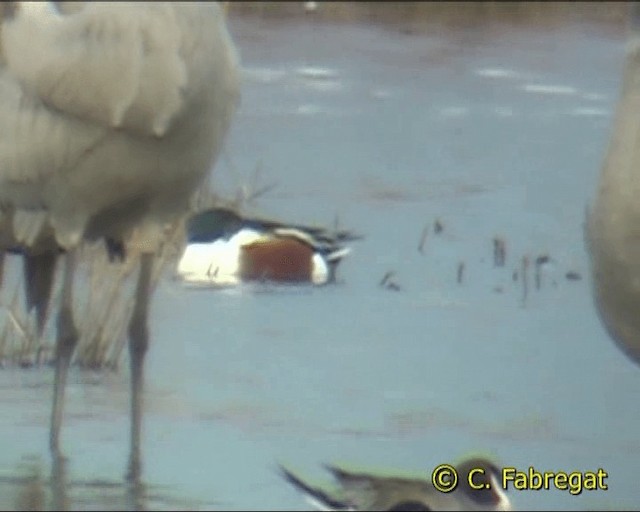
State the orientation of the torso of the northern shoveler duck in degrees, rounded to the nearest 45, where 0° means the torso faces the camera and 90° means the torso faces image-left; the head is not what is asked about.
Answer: approximately 90°

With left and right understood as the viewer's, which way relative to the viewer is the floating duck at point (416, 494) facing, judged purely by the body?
facing to the right of the viewer

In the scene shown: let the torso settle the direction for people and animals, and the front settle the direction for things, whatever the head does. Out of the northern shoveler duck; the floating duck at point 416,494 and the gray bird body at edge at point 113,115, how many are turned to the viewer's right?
2

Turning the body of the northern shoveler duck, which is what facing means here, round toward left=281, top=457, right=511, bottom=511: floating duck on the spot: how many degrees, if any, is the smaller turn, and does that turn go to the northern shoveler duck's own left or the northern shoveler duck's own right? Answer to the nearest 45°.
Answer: approximately 90° to the northern shoveler duck's own left

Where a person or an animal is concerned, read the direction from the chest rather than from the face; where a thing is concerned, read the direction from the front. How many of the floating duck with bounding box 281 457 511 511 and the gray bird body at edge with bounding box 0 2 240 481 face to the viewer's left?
0

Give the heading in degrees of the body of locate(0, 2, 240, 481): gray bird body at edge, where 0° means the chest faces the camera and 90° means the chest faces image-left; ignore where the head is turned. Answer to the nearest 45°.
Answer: approximately 270°

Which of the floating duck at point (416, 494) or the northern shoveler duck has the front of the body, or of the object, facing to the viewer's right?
the floating duck

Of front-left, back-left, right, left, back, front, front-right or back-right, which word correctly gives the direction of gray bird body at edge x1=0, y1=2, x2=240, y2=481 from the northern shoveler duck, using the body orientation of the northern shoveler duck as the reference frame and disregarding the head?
left

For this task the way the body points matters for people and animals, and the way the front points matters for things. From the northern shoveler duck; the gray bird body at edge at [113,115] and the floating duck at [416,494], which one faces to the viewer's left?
the northern shoveler duck
